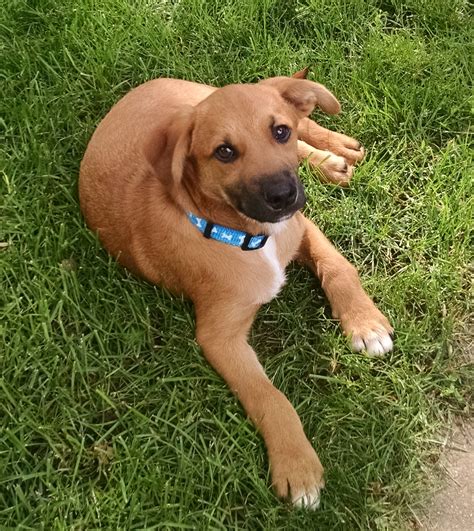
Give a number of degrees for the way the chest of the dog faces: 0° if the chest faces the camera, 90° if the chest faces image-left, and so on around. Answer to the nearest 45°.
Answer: approximately 315°
